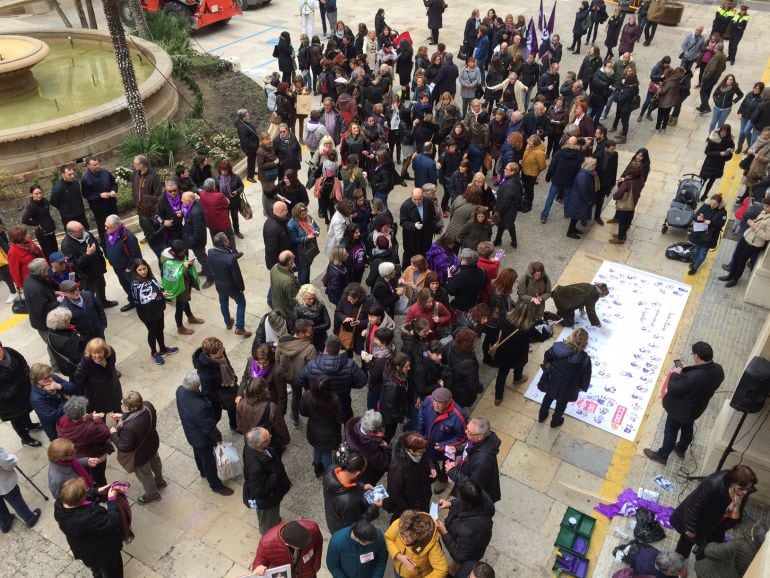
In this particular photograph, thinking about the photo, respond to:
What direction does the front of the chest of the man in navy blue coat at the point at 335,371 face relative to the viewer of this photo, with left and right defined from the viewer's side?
facing away from the viewer

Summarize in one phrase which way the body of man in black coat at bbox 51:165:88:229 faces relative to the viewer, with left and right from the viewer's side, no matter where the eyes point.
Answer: facing the viewer and to the right of the viewer

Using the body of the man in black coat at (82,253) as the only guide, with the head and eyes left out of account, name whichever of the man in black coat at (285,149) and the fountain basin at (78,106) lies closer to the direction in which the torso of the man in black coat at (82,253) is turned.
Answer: the man in black coat

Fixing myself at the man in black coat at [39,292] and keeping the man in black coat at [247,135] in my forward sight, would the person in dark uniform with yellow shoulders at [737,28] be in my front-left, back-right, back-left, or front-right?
front-right

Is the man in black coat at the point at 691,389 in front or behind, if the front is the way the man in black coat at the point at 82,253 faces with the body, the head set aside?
in front

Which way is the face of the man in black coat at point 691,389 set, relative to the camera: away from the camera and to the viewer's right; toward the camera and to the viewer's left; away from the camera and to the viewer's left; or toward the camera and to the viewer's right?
away from the camera and to the viewer's left

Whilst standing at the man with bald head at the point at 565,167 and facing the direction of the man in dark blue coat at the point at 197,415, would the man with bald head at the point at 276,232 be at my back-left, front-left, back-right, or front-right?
front-right

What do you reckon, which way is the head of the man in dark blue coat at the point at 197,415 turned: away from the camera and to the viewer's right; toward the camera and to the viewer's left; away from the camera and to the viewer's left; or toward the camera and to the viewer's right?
away from the camera and to the viewer's right

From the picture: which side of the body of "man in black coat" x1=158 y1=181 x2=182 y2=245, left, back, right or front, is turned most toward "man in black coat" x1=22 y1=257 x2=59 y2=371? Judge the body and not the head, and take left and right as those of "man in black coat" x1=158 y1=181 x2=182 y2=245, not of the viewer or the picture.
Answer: right

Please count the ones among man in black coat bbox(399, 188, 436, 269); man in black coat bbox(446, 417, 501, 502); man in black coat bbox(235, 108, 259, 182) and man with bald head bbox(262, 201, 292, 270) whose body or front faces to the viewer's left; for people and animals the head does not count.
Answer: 1

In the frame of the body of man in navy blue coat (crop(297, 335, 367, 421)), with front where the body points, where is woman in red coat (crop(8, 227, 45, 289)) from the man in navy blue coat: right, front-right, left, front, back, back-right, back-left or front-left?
front-left

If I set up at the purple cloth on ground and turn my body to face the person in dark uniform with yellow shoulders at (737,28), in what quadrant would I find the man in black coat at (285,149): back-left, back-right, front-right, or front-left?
front-left

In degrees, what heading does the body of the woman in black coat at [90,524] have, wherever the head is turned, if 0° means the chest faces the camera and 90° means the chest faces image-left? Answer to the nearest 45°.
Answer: approximately 225°

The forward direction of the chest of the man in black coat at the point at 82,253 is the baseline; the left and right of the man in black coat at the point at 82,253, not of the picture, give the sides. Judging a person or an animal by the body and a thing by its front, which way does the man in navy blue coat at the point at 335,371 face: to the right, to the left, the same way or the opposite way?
to the left

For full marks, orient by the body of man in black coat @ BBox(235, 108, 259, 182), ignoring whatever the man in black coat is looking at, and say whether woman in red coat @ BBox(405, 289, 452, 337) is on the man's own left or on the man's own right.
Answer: on the man's own right

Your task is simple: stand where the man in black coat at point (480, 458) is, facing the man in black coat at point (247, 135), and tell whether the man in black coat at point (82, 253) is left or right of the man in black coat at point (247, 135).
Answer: left

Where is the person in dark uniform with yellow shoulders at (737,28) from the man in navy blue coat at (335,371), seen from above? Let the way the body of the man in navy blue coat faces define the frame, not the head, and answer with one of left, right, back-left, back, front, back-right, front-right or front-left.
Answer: front-right

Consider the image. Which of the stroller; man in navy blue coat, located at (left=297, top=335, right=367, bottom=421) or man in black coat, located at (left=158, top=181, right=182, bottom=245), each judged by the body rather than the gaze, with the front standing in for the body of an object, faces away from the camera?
man in navy blue coat, located at (left=297, top=335, right=367, bottom=421)
